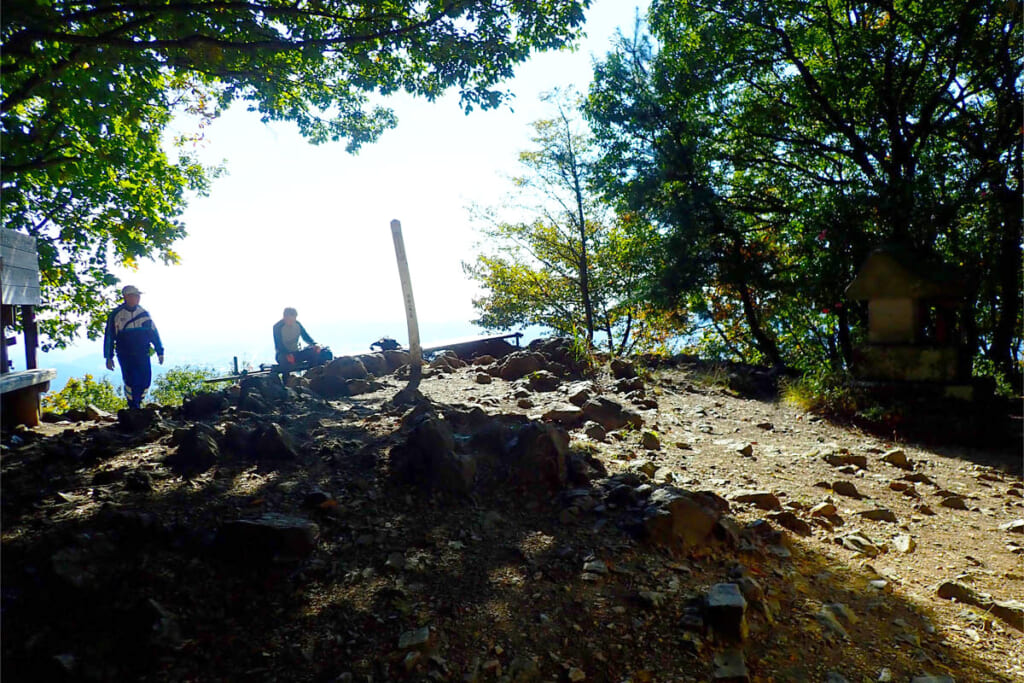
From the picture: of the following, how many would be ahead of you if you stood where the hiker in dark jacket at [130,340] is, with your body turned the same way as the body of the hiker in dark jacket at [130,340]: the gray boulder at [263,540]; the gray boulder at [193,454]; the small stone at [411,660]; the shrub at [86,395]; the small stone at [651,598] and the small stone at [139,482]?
5

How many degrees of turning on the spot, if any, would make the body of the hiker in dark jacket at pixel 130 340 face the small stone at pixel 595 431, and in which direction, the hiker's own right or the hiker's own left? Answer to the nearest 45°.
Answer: approximately 45° to the hiker's own left

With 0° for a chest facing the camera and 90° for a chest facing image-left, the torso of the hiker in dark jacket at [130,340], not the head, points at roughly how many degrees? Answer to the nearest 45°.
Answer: approximately 0°

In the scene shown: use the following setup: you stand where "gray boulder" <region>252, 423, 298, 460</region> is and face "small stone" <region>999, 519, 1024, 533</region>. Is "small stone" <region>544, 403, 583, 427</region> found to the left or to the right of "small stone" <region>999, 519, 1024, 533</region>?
left

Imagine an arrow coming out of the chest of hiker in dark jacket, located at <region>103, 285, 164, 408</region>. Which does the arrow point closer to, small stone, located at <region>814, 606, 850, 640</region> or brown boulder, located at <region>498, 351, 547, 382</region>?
the small stone

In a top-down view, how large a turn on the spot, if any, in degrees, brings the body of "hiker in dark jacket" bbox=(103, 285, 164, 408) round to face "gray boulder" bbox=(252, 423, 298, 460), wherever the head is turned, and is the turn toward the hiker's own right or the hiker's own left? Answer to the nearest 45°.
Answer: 0° — they already face it

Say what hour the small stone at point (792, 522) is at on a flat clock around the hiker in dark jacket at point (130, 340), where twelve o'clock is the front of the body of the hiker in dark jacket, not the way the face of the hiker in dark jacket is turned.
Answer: The small stone is roughly at 11 o'clock from the hiker in dark jacket.

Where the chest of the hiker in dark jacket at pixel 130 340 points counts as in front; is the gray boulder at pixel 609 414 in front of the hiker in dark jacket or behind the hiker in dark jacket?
in front

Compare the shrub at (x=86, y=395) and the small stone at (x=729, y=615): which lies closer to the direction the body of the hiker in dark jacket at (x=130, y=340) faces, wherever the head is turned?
the small stone

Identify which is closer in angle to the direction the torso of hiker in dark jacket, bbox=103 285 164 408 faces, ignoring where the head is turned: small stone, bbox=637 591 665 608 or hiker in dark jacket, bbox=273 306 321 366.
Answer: the small stone

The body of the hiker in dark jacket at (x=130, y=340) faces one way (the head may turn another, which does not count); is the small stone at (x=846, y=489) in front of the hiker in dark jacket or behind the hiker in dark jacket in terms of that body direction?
in front

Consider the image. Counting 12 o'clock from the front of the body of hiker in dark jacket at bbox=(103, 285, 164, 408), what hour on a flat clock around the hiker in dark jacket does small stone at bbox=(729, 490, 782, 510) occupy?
The small stone is roughly at 11 o'clock from the hiker in dark jacket.
